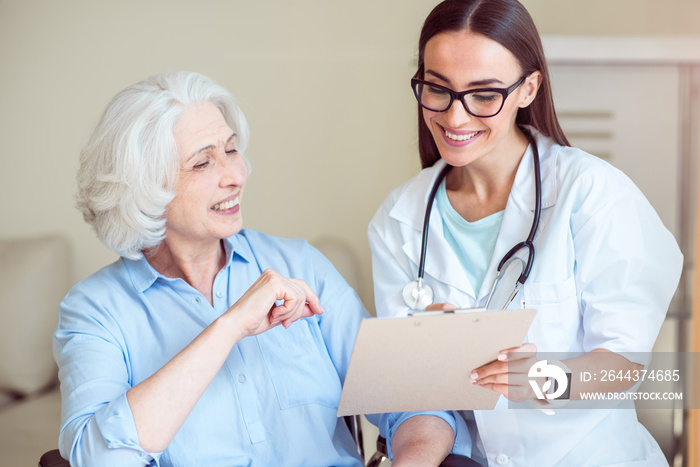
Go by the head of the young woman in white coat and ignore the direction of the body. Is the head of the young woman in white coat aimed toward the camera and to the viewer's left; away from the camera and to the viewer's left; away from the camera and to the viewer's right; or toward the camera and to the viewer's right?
toward the camera and to the viewer's left

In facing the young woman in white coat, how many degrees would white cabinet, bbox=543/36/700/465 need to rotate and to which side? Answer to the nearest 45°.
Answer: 0° — it already faces them

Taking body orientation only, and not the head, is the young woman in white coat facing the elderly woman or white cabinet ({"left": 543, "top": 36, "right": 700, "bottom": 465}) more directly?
the elderly woman

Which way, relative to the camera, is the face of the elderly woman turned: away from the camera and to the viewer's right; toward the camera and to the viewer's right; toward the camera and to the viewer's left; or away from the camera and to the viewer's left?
toward the camera and to the viewer's right

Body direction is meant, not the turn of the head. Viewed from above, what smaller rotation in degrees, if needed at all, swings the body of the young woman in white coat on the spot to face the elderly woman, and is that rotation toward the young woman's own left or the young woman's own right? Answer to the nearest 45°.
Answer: approximately 45° to the young woman's own right

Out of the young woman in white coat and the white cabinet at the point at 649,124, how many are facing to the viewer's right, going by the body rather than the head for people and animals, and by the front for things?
0

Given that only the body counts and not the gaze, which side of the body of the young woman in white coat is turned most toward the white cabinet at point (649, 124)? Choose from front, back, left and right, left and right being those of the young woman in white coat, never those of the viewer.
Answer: back

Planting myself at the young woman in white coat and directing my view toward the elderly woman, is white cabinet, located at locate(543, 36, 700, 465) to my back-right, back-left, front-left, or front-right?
back-right

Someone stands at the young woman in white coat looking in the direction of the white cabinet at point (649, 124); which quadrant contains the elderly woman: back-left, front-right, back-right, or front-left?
back-left

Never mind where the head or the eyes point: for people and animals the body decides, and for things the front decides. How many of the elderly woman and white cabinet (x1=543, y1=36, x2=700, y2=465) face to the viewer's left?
0

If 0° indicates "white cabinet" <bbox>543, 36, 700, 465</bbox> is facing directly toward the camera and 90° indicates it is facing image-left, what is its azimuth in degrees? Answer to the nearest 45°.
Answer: approximately 0°
